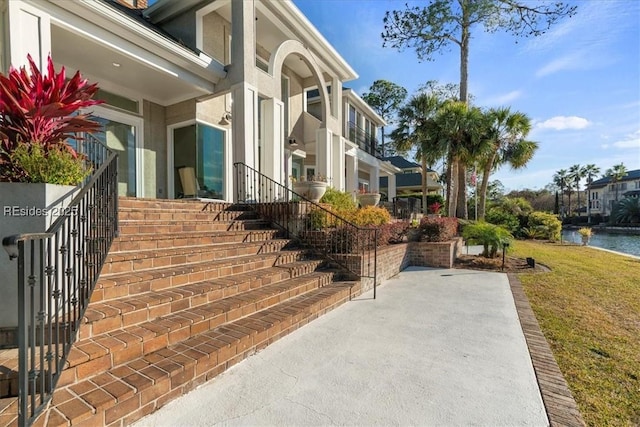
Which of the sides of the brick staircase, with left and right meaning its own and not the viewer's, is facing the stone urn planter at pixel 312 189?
left

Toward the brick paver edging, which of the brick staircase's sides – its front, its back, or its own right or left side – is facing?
front

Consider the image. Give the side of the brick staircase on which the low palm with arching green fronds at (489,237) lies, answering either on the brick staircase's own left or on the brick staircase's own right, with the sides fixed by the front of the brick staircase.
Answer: on the brick staircase's own left

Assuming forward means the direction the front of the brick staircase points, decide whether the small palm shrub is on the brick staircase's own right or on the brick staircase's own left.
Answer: on the brick staircase's own left

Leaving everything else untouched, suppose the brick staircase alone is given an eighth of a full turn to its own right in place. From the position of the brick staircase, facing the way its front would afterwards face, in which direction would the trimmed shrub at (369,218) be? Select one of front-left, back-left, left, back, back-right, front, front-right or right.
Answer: back-left

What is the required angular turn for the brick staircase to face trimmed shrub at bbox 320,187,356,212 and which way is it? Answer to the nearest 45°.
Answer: approximately 90° to its left

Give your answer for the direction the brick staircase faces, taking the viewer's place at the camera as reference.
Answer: facing the viewer and to the right of the viewer

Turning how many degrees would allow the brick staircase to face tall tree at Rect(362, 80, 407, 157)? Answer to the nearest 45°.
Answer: approximately 90° to its left

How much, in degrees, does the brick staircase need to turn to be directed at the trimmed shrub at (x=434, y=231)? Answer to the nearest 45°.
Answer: approximately 90° to its left

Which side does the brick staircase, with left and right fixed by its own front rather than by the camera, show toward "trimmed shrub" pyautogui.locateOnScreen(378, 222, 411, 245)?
left

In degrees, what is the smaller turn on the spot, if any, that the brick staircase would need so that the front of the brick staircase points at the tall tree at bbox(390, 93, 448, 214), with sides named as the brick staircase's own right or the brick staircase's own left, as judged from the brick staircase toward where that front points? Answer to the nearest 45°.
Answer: approximately 90° to the brick staircase's own left

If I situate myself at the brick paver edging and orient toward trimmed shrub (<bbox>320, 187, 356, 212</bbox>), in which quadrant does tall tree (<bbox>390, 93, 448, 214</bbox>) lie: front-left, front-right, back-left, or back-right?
front-right

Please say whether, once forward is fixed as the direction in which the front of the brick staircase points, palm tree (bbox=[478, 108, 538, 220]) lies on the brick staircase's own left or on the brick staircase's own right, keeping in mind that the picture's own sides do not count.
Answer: on the brick staircase's own left

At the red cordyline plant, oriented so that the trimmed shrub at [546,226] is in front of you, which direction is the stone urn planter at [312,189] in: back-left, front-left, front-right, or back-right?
front-left
